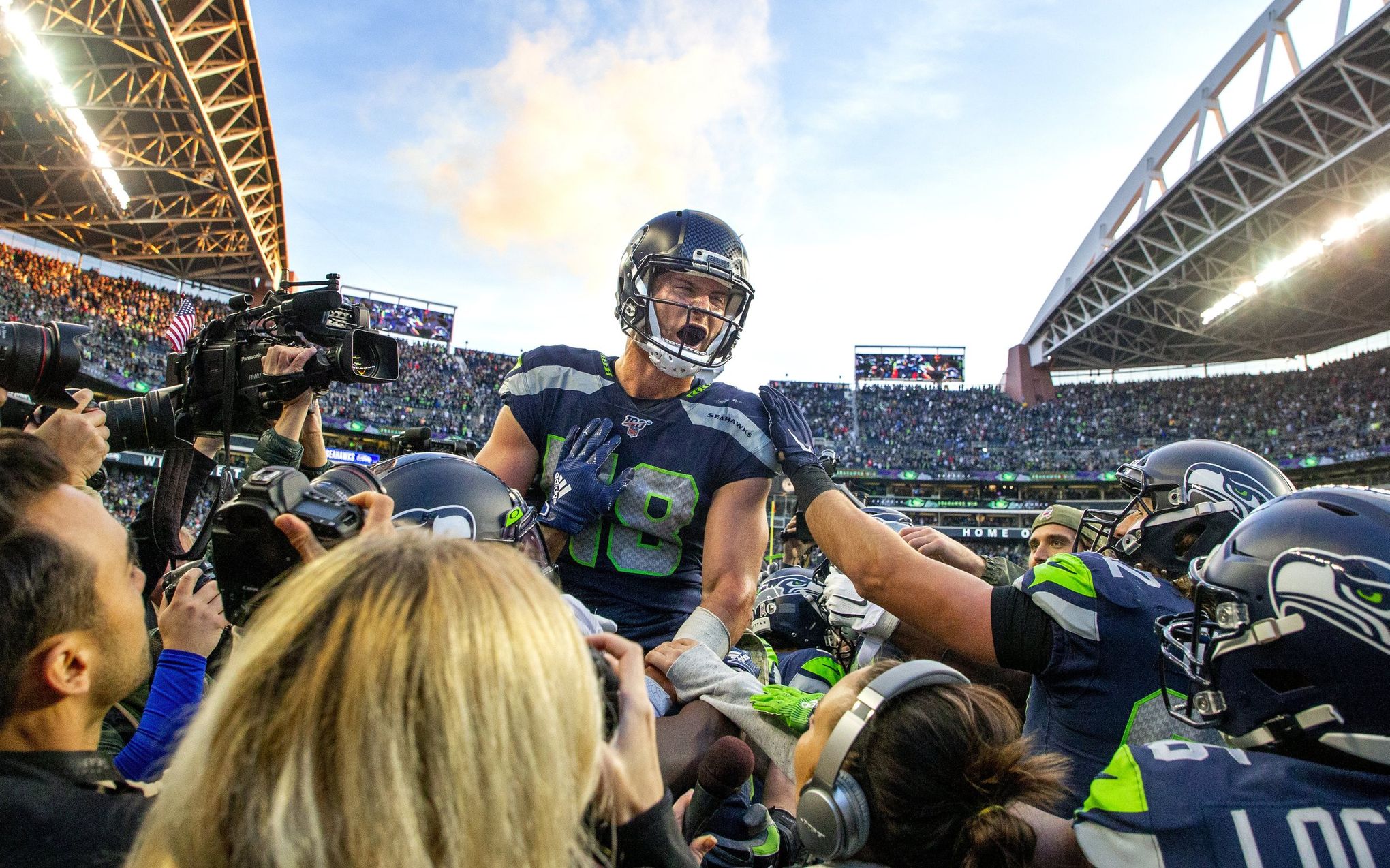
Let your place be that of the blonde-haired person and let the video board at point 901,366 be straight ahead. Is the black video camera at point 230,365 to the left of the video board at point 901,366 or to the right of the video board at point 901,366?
left

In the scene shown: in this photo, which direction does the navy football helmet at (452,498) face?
to the viewer's right

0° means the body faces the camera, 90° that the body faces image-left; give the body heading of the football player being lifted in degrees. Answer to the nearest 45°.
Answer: approximately 0°

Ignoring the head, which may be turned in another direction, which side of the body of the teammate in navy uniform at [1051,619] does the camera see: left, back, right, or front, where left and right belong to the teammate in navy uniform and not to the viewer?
left

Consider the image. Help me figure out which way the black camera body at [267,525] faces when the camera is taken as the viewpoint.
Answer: facing away from the viewer and to the right of the viewer

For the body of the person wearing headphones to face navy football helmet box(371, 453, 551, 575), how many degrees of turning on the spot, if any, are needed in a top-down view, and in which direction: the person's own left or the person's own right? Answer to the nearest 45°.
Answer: approximately 45° to the person's own left

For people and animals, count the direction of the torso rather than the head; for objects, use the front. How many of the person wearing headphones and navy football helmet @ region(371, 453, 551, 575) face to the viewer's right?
1

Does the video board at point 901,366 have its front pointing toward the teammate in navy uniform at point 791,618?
yes

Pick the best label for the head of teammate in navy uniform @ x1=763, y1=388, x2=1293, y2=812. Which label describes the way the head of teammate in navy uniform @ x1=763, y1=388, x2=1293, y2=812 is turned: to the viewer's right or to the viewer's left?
to the viewer's left

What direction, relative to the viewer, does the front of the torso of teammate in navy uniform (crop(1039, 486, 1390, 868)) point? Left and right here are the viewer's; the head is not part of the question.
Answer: facing away from the viewer and to the left of the viewer

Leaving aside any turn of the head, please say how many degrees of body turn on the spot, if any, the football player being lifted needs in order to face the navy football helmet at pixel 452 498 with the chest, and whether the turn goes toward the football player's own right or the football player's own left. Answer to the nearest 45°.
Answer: approximately 45° to the football player's own right

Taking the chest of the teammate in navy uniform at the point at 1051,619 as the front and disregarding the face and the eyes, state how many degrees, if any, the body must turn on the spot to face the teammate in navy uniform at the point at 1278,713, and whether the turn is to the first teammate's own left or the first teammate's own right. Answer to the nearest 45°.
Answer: approximately 135° to the first teammate's own left

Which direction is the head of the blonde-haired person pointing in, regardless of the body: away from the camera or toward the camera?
away from the camera
